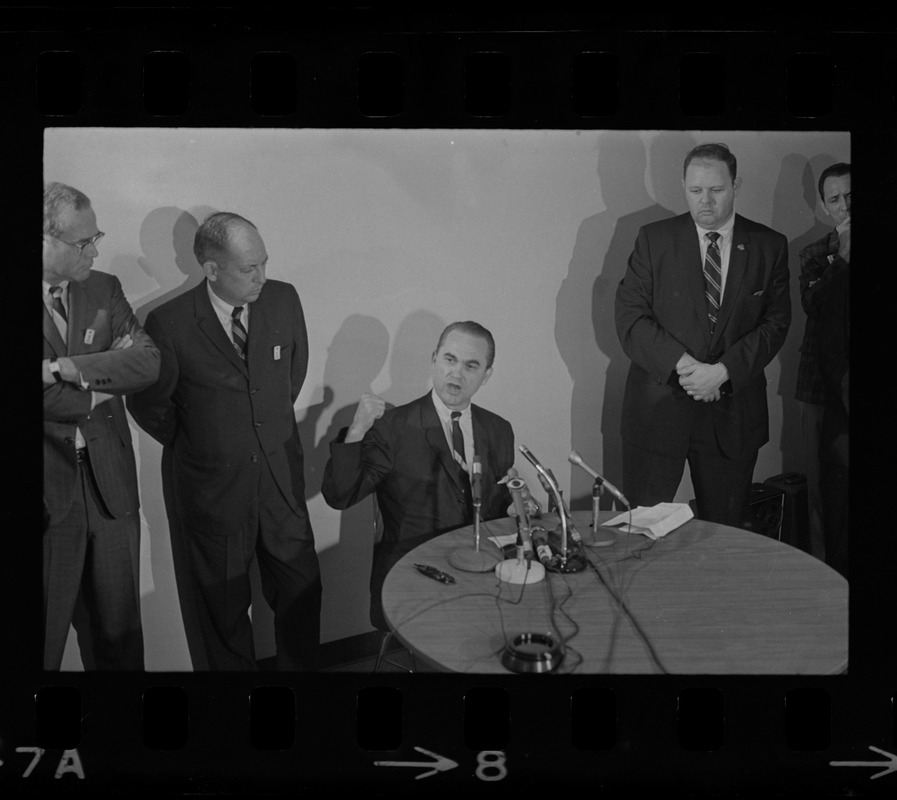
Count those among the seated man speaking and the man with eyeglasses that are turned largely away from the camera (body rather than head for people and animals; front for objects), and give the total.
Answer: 0

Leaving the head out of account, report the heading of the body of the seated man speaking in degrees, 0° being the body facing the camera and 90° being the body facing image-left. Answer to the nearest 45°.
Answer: approximately 315°

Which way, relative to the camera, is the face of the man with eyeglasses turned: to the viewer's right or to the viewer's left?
to the viewer's right
